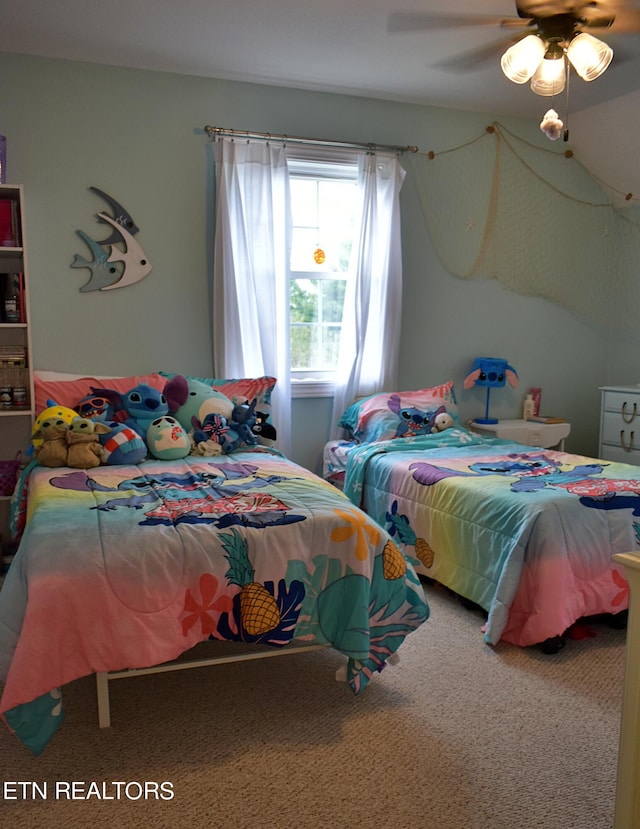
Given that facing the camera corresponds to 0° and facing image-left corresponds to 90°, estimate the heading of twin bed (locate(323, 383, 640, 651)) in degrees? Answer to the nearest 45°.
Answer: approximately 315°

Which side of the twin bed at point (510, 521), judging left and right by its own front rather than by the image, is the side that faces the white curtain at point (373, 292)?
back

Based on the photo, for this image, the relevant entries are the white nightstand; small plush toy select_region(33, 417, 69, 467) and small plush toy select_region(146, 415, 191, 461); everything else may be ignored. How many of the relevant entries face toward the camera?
3

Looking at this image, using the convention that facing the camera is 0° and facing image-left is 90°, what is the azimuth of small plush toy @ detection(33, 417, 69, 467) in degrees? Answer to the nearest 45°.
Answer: approximately 0°

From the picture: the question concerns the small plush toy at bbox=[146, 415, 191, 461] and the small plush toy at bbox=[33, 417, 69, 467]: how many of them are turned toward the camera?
2
